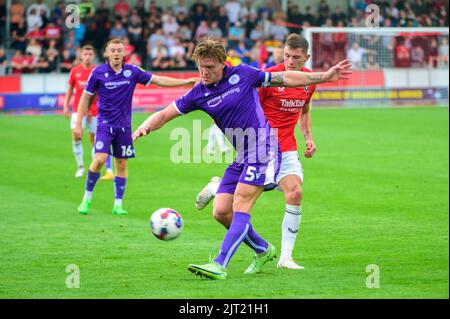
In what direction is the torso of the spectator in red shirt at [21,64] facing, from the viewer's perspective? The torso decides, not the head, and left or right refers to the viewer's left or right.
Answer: facing the viewer

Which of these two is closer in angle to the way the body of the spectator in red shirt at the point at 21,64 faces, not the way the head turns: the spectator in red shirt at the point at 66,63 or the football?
the football

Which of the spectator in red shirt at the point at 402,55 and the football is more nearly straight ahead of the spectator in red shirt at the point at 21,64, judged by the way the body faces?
the football

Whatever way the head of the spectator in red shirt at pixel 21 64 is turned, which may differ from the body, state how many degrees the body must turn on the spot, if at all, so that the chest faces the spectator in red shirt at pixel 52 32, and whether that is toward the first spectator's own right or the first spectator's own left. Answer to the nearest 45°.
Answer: approximately 135° to the first spectator's own left

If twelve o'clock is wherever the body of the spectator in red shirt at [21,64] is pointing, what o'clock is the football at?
The football is roughly at 12 o'clock from the spectator in red shirt.

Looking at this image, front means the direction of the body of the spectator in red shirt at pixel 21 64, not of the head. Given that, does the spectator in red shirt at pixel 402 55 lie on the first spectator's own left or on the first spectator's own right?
on the first spectator's own left

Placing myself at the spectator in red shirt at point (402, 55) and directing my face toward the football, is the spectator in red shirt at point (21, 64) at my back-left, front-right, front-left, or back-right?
front-right

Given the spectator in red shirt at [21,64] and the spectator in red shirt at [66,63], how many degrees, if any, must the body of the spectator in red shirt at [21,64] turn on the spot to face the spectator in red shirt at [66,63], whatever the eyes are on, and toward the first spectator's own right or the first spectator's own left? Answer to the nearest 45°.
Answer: approximately 90° to the first spectator's own left

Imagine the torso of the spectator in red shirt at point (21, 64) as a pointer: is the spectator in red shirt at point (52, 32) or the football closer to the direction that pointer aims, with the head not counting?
the football
